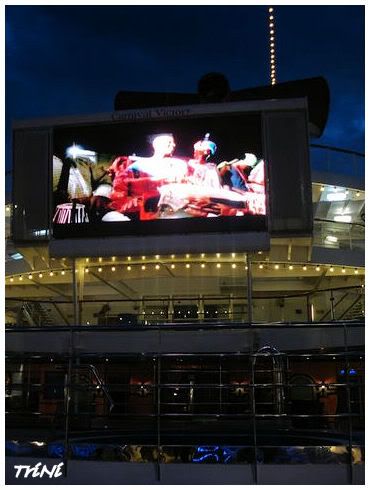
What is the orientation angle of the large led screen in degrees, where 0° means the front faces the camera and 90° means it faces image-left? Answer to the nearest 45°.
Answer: approximately 0°

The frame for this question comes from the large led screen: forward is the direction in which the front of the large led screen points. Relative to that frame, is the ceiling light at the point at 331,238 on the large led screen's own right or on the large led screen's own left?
on the large led screen's own left
